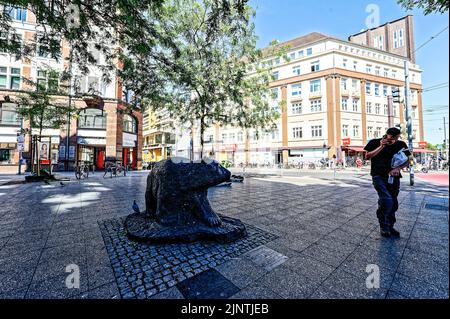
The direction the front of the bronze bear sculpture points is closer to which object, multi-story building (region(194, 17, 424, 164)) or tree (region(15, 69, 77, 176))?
the multi-story building

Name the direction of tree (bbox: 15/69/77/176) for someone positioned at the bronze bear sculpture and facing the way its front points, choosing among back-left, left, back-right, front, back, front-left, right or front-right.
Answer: back-left

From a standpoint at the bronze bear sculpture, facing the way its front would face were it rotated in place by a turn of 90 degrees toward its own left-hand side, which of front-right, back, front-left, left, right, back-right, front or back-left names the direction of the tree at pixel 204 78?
front

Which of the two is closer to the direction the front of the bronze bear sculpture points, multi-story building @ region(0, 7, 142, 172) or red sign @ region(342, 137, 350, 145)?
the red sign

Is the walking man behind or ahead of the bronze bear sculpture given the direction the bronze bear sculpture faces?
ahead

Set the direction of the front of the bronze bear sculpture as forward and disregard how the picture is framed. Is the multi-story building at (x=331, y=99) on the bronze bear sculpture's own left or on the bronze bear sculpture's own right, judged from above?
on the bronze bear sculpture's own left

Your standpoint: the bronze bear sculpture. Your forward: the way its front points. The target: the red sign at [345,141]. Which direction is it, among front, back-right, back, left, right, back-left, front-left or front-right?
front-left

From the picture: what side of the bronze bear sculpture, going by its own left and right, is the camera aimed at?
right

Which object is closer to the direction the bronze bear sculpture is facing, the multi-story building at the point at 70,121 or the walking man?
the walking man

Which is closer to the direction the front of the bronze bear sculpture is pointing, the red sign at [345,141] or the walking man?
the walking man

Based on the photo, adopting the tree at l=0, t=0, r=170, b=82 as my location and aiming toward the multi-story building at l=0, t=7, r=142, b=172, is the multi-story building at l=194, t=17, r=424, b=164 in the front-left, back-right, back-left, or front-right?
front-right

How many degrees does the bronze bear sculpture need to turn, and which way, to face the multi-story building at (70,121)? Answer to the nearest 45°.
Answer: approximately 135° to its left
